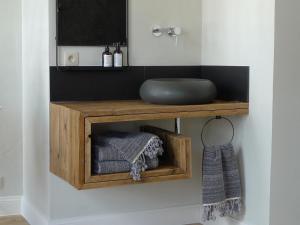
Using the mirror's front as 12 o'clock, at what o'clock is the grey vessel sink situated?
The grey vessel sink is roughly at 10 o'clock from the mirror.

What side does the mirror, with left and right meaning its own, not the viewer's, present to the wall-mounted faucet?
left

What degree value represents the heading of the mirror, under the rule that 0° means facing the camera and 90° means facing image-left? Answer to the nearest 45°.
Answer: approximately 0°
